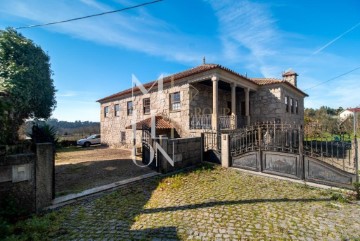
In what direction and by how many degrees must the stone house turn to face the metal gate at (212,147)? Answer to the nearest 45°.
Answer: approximately 45° to its right

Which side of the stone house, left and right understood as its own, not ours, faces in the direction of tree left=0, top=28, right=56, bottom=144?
right

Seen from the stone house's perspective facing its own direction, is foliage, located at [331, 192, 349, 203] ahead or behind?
ahead

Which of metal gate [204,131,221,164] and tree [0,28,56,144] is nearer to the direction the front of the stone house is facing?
the metal gate

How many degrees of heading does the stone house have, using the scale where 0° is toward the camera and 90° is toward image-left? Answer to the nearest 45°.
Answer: approximately 315°
